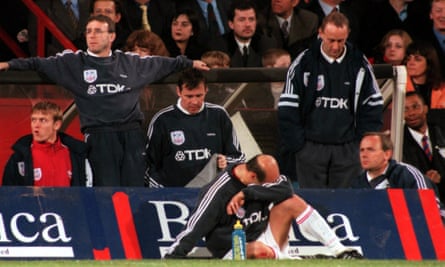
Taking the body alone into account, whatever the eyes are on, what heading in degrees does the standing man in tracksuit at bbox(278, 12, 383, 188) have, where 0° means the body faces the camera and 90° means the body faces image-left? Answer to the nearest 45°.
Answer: approximately 0°

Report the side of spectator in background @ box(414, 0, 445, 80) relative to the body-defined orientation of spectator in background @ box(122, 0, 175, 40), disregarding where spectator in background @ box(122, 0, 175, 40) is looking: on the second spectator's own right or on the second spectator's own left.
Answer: on the second spectator's own left

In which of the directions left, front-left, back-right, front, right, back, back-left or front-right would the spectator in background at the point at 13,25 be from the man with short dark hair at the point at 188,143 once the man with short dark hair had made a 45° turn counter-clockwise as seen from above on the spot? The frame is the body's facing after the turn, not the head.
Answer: back

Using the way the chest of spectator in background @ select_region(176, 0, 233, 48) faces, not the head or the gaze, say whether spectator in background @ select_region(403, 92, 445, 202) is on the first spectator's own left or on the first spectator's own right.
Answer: on the first spectator's own left

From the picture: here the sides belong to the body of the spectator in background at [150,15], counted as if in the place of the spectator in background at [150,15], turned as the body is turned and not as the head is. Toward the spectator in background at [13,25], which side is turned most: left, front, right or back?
right

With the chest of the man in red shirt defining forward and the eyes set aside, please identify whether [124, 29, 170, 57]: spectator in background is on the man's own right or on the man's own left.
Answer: on the man's own left

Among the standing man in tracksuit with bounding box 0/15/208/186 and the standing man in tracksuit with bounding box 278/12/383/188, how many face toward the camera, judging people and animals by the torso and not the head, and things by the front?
2

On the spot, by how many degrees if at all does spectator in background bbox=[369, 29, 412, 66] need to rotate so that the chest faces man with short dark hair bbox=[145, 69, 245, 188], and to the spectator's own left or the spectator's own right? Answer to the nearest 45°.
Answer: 0° — they already face them

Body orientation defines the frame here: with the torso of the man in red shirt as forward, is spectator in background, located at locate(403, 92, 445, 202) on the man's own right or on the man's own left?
on the man's own left
